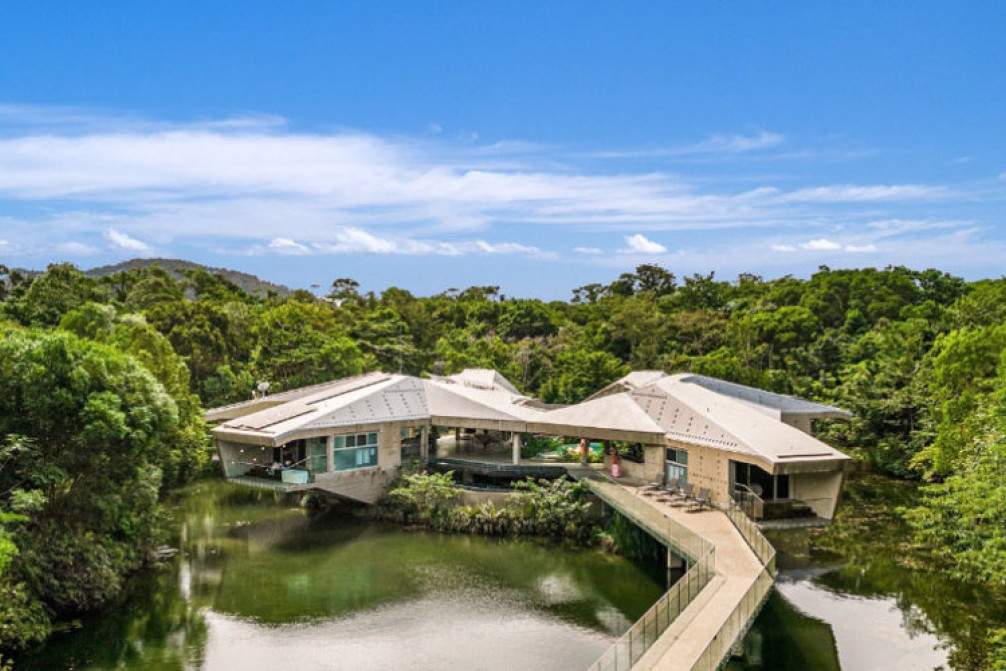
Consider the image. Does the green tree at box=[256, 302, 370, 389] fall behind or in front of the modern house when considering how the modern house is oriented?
behind

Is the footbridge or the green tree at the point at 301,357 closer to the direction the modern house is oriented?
the footbridge

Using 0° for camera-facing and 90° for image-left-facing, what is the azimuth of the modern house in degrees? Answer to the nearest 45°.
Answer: approximately 0°

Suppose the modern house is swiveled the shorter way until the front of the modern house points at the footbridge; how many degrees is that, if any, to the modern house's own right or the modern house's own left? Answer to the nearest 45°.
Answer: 0° — it already faces it
